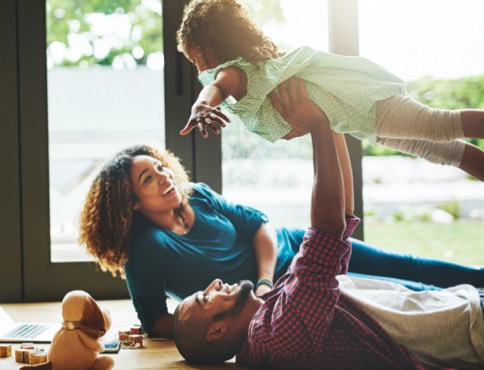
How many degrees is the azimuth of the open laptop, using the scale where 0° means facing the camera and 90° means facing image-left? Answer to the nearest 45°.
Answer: approximately 270°
